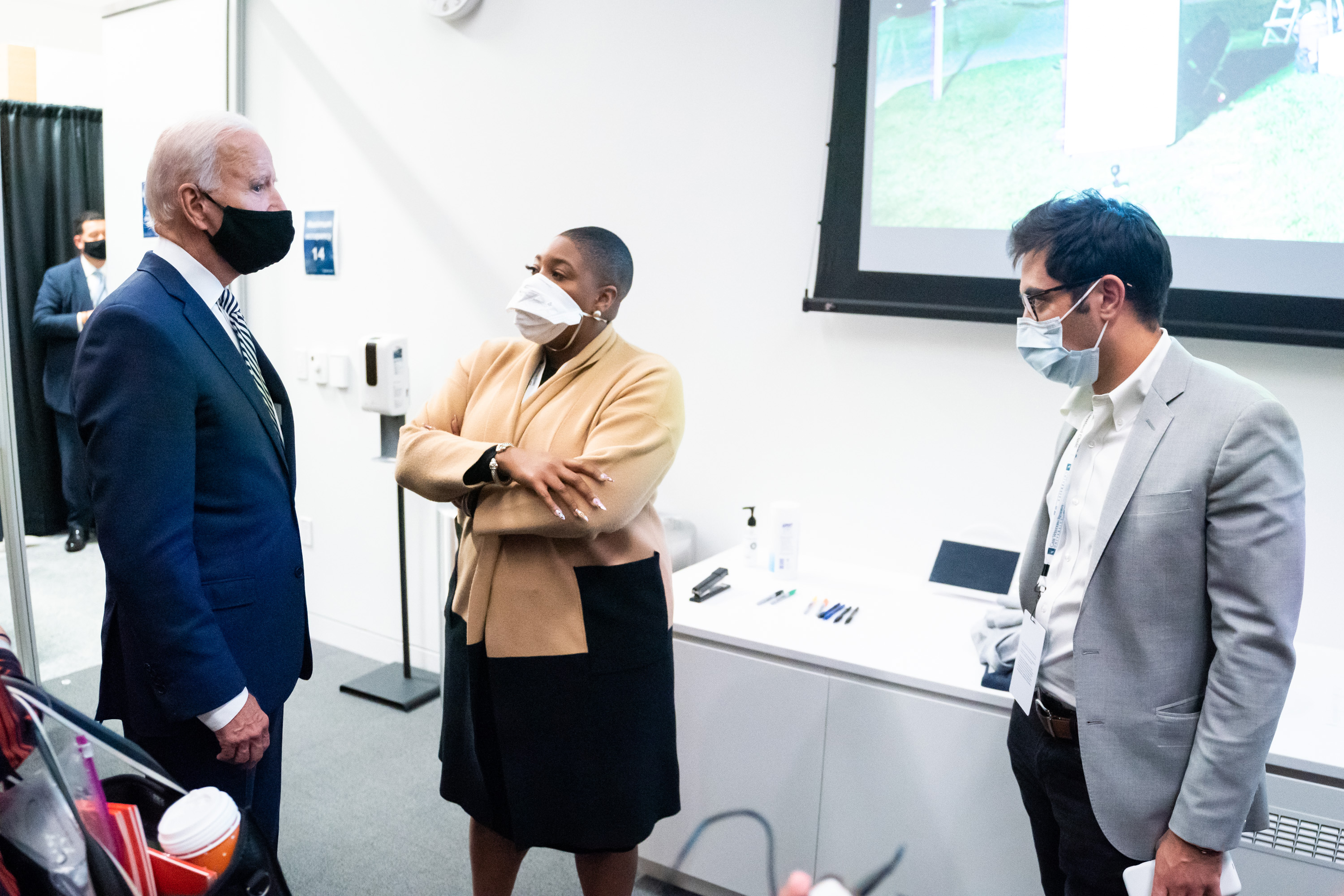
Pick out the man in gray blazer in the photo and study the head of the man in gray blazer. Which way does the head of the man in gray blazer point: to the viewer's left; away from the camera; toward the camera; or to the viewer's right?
to the viewer's left

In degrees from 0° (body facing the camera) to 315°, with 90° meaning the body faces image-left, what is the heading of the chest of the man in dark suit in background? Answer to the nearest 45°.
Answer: approximately 315°

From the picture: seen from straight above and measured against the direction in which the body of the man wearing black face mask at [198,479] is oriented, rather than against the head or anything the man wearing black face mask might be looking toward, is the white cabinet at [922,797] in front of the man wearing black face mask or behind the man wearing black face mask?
in front

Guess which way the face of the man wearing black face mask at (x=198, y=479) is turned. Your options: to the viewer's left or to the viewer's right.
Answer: to the viewer's right

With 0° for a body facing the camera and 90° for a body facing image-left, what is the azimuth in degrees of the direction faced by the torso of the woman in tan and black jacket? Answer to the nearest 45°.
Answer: approximately 45°

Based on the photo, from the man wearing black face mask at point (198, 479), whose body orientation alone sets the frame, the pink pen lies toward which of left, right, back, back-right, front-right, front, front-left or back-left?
right

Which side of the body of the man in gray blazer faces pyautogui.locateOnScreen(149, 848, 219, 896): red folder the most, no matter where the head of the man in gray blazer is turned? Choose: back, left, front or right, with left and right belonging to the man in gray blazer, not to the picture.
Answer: front

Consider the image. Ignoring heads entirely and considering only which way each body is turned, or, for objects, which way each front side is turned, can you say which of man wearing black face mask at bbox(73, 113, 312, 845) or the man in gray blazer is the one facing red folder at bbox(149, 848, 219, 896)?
the man in gray blazer

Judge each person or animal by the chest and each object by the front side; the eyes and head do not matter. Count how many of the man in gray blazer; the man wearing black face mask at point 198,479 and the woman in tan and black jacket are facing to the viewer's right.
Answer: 1

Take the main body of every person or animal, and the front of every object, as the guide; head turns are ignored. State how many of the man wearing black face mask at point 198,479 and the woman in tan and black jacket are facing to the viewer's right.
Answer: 1

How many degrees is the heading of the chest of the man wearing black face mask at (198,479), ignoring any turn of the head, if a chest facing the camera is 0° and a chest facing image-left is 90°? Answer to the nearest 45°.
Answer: approximately 270°

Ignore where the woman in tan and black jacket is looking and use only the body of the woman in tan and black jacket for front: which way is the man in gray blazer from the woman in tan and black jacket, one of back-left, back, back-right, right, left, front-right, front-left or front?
left

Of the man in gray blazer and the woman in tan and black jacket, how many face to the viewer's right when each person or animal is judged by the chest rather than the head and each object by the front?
0

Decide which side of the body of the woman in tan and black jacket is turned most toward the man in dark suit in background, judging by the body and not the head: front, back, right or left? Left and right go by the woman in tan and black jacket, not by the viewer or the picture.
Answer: right
